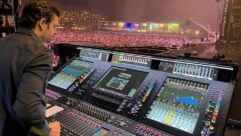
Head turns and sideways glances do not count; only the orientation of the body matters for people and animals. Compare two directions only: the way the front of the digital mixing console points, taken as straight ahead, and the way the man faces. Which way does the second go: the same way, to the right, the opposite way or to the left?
the opposite way

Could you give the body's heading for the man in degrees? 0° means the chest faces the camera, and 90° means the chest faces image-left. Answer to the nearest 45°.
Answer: approximately 225°

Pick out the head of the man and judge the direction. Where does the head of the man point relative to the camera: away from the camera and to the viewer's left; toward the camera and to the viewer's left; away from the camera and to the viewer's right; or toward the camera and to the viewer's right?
away from the camera and to the viewer's right
